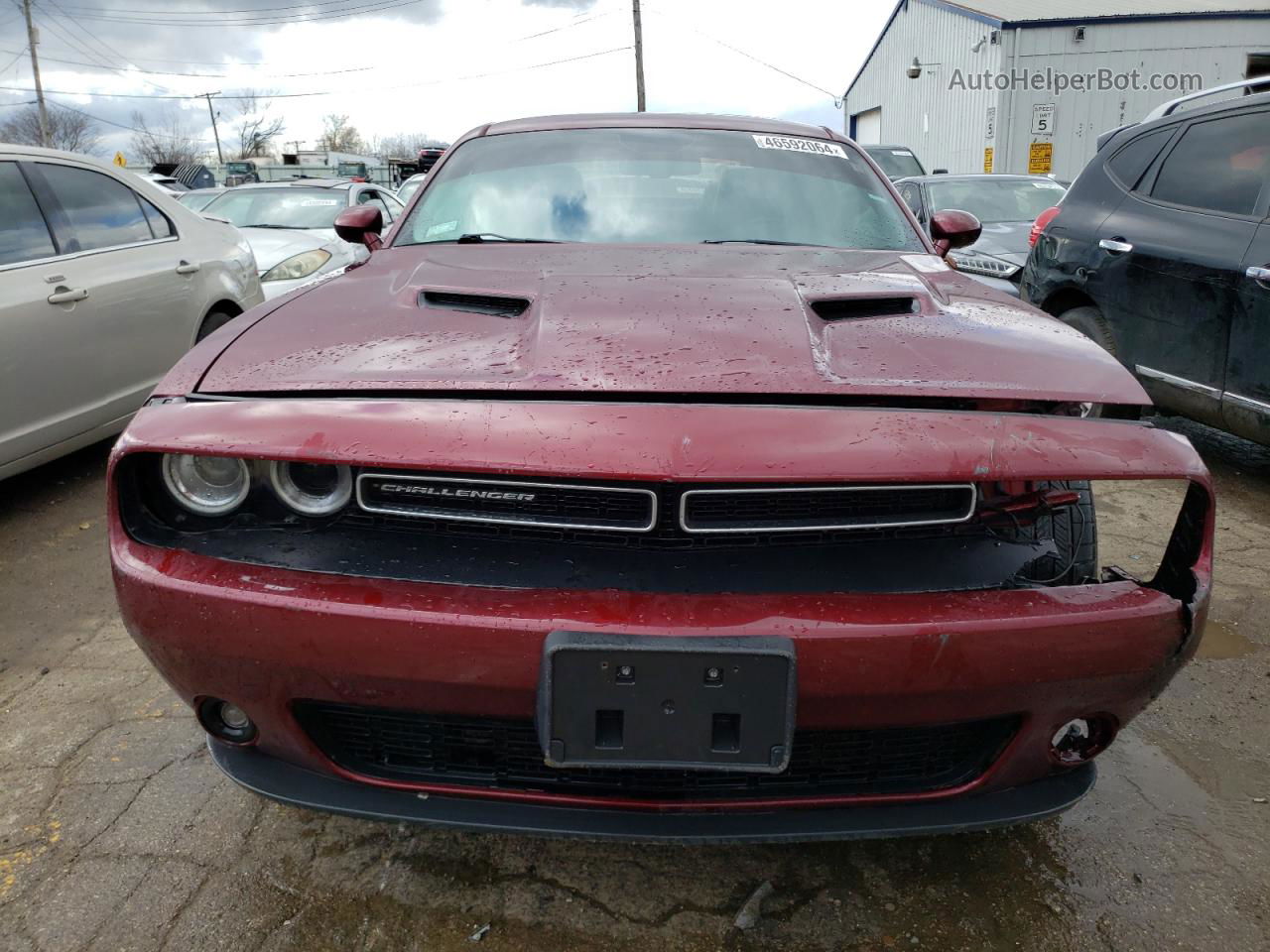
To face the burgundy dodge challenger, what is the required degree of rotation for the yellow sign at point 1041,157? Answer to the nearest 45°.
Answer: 0° — it already faces it

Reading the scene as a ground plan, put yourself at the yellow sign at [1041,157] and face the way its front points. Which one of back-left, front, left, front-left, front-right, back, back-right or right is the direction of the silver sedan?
front

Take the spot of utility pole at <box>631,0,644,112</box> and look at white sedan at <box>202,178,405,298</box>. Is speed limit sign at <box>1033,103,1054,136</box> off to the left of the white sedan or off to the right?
left

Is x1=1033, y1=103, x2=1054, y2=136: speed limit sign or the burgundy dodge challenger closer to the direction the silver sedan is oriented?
the burgundy dodge challenger

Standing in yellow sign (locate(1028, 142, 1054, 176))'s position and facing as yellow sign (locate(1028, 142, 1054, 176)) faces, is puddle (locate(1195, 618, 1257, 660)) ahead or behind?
ahead

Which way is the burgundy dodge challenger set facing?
toward the camera

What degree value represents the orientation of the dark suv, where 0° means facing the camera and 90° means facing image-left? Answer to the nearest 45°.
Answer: approximately 315°

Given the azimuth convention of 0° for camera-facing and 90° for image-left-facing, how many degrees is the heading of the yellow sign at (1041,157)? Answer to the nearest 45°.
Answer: approximately 0°

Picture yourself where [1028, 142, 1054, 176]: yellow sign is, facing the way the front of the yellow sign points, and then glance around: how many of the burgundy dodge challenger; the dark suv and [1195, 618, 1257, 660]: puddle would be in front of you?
3

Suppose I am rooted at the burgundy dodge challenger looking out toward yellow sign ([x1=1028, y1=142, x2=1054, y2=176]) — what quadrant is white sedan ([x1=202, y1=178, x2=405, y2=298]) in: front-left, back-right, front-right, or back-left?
front-left

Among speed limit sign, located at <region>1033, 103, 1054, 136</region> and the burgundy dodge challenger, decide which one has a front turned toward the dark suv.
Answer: the speed limit sign

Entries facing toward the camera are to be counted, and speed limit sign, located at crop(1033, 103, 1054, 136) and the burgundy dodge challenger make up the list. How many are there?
2

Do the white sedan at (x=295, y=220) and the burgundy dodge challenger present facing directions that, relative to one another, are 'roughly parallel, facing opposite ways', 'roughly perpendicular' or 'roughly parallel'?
roughly parallel

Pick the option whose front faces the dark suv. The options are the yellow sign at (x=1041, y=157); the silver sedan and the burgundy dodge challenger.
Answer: the yellow sign

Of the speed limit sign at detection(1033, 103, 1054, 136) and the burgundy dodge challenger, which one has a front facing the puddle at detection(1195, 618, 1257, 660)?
the speed limit sign
